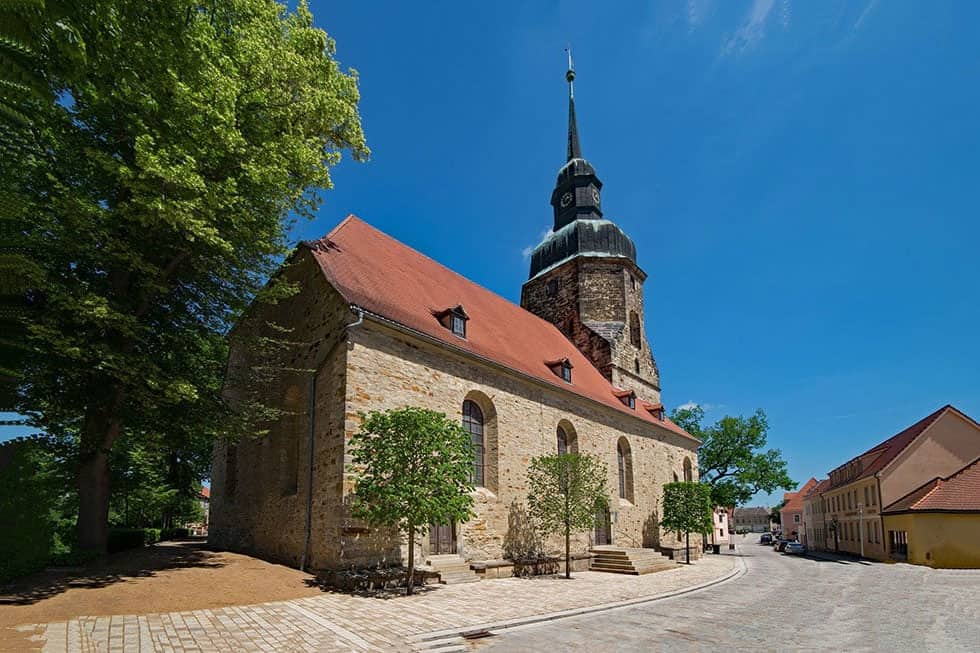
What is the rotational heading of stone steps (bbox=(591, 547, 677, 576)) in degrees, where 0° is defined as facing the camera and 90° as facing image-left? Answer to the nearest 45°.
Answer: approximately 315°

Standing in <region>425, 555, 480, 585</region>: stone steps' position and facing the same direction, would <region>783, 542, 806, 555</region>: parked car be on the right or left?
on its left

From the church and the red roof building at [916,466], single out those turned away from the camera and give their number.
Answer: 0

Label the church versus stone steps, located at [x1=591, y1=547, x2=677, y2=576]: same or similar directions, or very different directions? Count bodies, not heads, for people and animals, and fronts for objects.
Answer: same or similar directions

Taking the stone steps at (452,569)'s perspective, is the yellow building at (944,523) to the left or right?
on its left

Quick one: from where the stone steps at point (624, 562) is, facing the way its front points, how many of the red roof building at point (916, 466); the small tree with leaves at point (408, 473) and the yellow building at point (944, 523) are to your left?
2

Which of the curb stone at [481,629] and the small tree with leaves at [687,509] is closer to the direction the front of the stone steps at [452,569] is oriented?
the curb stone

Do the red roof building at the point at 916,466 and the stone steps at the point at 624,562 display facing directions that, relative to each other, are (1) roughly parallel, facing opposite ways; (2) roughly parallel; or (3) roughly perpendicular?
roughly perpendicular

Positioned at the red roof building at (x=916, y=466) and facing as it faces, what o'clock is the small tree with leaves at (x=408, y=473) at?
The small tree with leaves is roughly at 11 o'clock from the red roof building.

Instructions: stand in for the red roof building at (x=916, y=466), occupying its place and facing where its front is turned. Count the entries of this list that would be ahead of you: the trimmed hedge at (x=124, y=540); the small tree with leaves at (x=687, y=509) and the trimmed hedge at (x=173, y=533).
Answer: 3

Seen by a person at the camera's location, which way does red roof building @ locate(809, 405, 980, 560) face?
facing the viewer and to the left of the viewer

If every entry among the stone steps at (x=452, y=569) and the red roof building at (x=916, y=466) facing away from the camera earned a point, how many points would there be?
0
